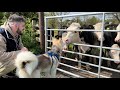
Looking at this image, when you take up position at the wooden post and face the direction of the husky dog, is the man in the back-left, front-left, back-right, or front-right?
front-right

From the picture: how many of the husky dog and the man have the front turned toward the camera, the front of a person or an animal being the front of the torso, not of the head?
0

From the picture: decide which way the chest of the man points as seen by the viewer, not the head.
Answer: to the viewer's right

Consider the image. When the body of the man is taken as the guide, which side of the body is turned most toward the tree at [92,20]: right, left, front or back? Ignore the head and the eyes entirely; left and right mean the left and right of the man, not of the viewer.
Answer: front

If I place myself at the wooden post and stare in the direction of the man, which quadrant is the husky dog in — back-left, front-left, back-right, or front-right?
front-left

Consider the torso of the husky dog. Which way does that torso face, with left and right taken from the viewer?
facing away from the viewer and to the right of the viewer
